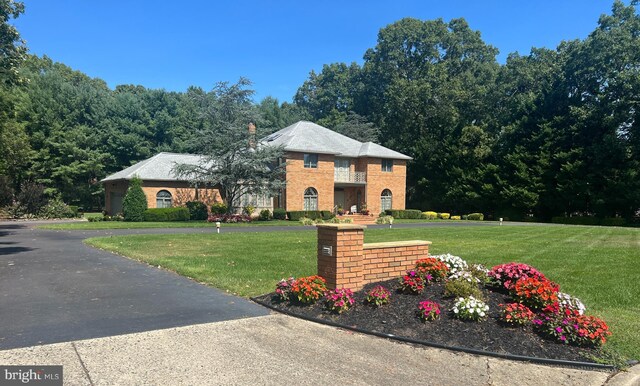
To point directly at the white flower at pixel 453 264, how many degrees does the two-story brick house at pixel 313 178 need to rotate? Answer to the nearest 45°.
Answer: approximately 45° to its right

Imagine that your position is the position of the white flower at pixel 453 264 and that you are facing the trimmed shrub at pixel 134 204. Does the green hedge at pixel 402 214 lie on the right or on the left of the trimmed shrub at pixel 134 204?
right

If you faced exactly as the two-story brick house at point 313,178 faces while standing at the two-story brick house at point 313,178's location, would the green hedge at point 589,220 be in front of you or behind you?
in front

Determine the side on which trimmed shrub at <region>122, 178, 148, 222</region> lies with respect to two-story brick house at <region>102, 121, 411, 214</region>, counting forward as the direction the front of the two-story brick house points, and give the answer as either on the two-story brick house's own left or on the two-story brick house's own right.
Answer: on the two-story brick house's own right

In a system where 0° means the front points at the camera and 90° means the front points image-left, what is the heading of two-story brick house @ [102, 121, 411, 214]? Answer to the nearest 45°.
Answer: approximately 315°

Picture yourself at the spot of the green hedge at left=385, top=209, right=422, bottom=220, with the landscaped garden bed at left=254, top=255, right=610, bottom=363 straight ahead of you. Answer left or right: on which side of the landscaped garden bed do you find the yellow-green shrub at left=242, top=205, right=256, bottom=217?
right
